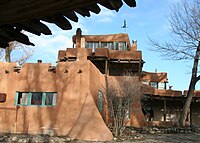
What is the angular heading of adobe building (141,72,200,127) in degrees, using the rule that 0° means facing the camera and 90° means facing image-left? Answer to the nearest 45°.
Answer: approximately 0°

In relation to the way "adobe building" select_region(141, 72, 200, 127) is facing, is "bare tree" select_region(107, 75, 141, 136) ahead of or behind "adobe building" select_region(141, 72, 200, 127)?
ahead
